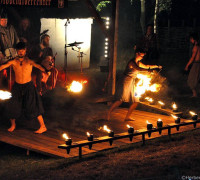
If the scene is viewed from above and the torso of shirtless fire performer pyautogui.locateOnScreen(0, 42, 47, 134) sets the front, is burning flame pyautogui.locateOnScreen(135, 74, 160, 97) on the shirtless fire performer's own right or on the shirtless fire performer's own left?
on the shirtless fire performer's own left

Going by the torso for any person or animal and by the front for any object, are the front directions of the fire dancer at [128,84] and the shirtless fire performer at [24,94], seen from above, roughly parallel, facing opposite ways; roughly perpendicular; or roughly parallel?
roughly perpendicular

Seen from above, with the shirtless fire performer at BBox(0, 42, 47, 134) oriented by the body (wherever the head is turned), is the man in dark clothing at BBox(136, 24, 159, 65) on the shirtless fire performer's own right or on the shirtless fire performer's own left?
on the shirtless fire performer's own left

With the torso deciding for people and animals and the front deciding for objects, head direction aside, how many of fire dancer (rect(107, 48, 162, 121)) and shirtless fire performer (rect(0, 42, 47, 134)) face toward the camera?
1

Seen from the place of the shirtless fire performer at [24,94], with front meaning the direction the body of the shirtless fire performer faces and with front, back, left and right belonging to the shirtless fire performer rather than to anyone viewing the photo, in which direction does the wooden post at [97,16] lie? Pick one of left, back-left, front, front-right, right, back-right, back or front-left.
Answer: back-left

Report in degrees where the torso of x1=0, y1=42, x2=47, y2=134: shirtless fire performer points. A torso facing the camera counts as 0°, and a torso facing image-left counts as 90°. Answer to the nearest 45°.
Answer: approximately 0°

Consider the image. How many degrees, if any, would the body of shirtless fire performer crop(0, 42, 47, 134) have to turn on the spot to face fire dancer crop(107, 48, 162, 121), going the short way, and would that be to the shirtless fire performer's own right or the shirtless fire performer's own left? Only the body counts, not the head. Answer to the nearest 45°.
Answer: approximately 90° to the shirtless fire performer's own left
